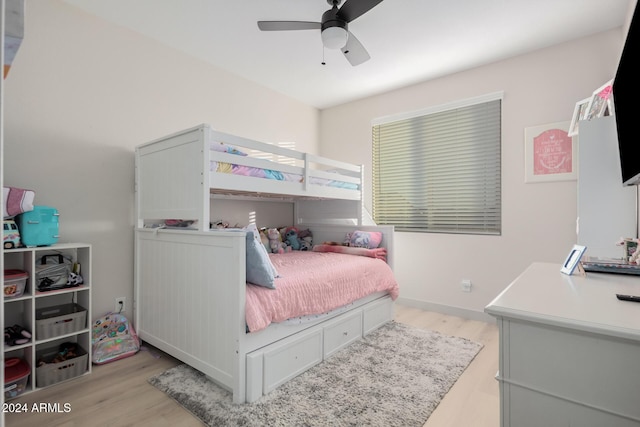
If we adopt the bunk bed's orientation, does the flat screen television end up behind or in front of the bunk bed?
in front

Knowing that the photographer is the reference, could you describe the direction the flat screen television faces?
facing to the left of the viewer

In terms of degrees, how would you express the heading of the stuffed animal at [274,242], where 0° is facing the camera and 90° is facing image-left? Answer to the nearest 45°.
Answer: approximately 315°

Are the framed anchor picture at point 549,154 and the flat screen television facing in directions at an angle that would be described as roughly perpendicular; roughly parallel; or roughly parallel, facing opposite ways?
roughly perpendicular

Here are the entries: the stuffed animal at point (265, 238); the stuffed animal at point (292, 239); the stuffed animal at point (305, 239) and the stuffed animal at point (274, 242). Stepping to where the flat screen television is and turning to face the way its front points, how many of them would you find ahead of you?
4

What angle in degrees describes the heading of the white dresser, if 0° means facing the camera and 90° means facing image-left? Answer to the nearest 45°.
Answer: approximately 90°
